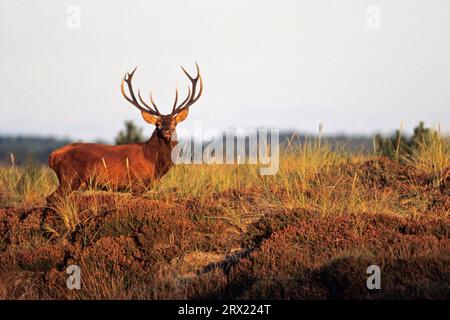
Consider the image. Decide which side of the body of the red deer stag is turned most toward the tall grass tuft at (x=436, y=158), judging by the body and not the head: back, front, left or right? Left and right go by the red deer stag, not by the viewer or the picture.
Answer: front

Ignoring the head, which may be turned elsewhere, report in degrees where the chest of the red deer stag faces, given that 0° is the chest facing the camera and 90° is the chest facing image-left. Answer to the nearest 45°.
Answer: approximately 270°
